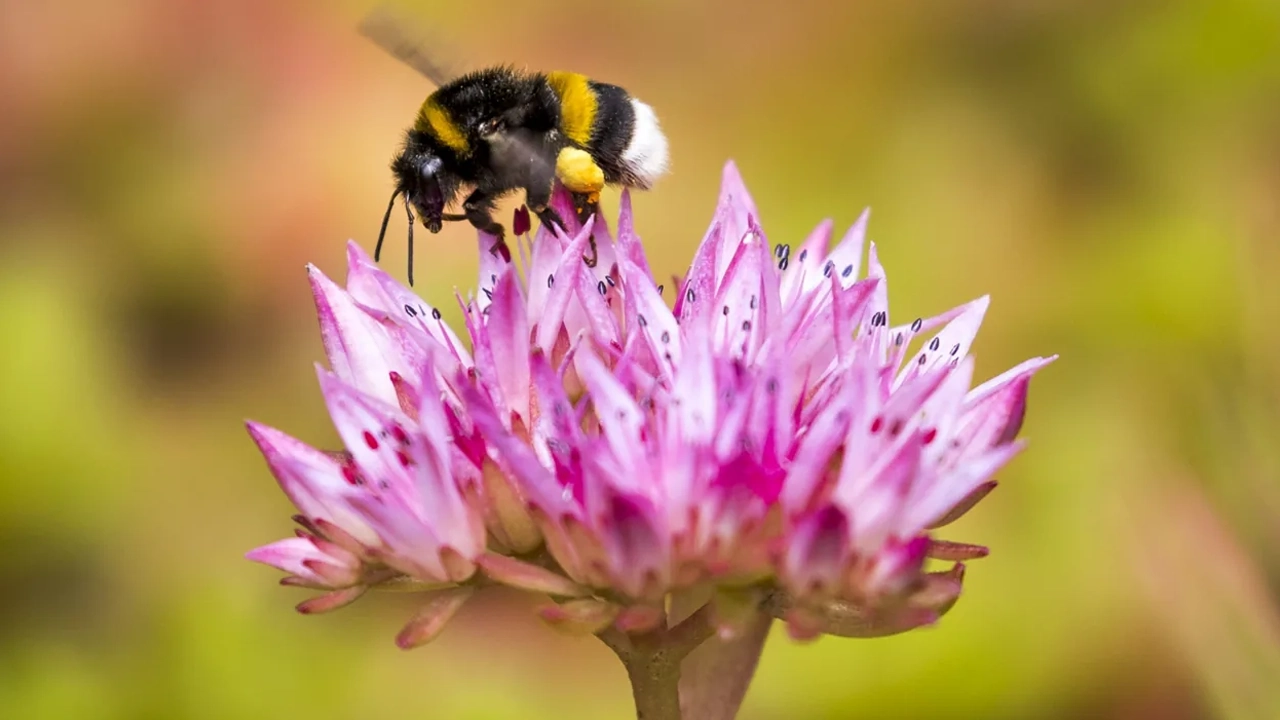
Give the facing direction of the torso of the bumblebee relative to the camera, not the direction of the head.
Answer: to the viewer's left
